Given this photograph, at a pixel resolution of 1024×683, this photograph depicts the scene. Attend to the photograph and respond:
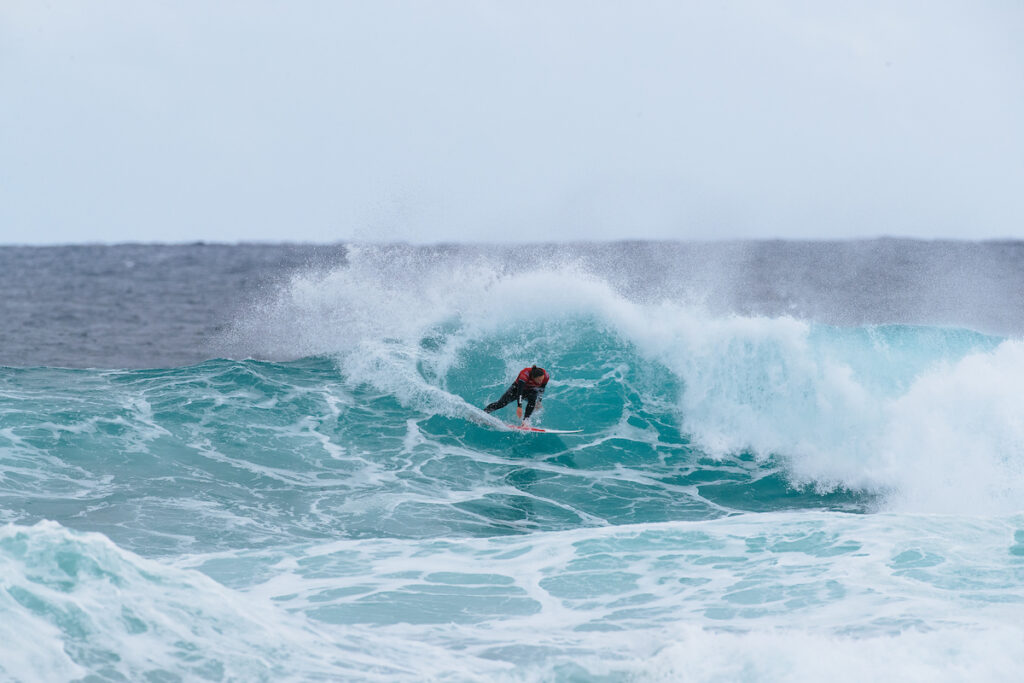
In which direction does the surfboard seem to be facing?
to the viewer's right
